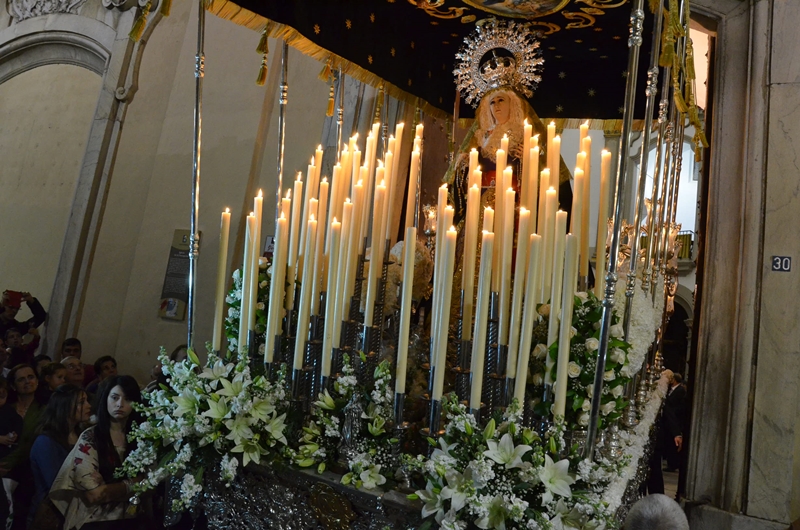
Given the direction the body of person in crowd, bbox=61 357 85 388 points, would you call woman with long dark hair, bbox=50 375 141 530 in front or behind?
in front

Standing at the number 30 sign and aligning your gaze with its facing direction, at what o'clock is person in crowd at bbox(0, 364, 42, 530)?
The person in crowd is roughly at 2 o'clock from the number 30 sign.

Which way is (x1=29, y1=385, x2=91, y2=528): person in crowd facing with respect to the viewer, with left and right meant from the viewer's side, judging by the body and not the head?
facing to the right of the viewer

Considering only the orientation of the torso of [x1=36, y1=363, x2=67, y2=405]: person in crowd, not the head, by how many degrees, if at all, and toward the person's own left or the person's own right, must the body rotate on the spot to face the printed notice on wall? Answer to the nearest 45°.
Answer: approximately 90° to the person's own left

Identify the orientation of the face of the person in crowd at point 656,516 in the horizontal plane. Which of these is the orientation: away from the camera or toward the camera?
away from the camera

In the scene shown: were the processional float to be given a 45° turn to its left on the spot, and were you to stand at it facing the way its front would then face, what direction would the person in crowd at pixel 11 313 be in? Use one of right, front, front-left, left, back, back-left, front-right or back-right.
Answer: back-right

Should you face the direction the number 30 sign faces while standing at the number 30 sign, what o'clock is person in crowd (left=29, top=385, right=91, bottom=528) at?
The person in crowd is roughly at 2 o'clock from the number 30 sign.

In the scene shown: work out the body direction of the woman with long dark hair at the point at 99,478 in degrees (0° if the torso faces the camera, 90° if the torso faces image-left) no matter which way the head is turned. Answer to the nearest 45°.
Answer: approximately 315°

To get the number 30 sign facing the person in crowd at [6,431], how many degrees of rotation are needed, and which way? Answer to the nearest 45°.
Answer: approximately 45° to its right
